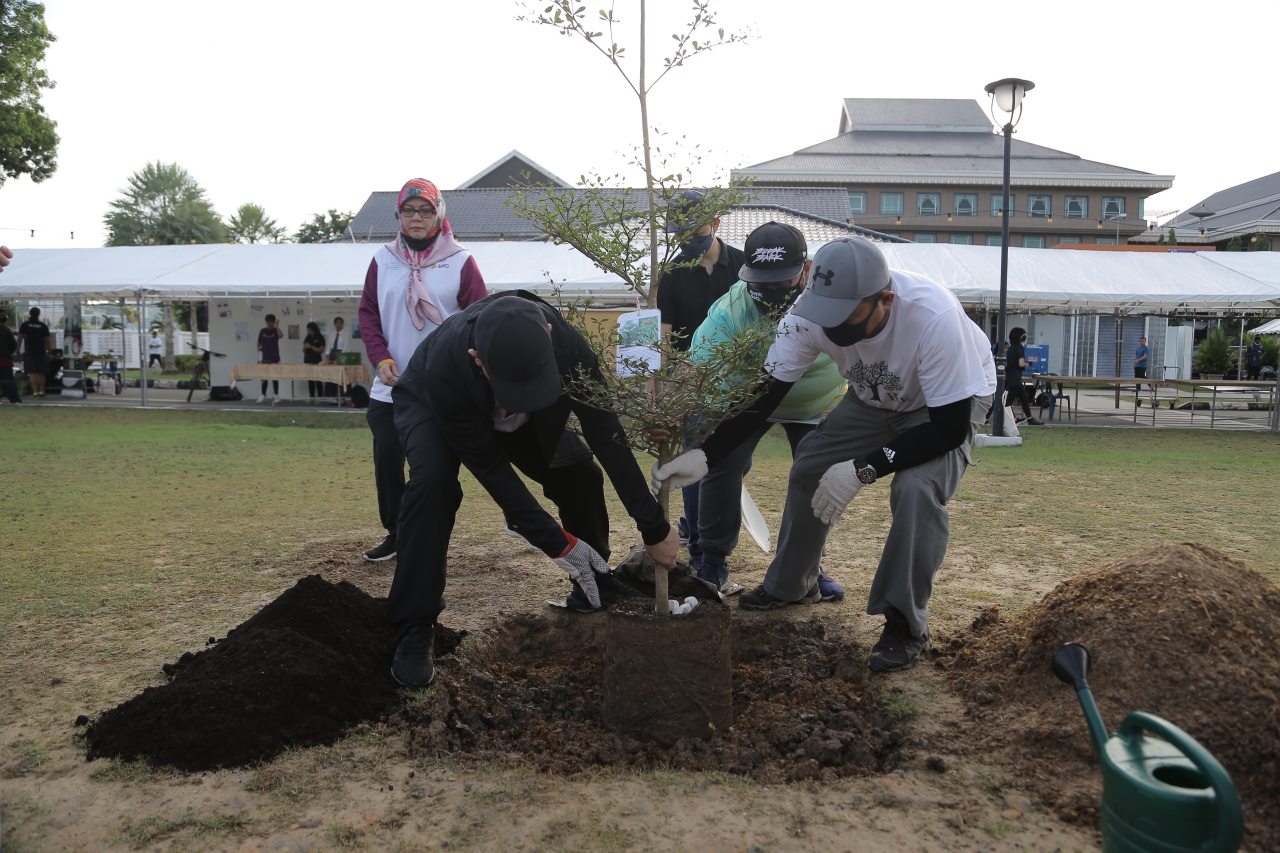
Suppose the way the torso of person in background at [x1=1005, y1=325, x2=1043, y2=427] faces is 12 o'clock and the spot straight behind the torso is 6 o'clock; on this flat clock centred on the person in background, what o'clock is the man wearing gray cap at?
The man wearing gray cap is roughly at 3 o'clock from the person in background.

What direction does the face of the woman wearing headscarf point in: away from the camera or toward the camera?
toward the camera

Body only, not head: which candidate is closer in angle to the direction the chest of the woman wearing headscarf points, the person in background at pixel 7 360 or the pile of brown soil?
the pile of brown soil

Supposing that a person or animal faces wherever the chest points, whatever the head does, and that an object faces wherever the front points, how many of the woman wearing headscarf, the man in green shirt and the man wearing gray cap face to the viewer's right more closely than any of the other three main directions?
0

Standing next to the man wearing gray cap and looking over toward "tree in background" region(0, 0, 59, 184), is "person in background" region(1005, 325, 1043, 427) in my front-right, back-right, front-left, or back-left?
front-right

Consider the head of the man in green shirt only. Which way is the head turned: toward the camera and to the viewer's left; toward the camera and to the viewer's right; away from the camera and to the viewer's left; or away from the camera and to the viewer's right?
toward the camera and to the viewer's left

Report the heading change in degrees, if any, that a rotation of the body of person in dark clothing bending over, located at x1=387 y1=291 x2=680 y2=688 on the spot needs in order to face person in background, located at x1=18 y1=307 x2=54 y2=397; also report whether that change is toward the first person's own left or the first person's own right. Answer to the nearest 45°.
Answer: approximately 180°

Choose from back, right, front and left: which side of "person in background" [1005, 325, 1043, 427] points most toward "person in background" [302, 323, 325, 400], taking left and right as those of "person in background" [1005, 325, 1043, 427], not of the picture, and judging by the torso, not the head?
back

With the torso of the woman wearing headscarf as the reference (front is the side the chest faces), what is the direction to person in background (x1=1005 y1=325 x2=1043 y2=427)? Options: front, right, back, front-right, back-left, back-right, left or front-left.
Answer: back-left

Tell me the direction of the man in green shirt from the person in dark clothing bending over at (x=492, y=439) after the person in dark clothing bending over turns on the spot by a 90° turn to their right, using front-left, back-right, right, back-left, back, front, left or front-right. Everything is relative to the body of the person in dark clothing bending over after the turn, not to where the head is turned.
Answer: back

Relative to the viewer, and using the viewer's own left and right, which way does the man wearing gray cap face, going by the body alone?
facing the viewer and to the left of the viewer

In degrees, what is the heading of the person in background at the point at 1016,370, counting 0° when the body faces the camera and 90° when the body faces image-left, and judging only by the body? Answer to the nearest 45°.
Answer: approximately 270°

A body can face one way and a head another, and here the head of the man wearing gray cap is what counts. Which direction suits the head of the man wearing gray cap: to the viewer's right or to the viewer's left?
to the viewer's left

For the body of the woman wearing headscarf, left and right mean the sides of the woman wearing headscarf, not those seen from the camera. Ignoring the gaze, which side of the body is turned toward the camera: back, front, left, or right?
front
